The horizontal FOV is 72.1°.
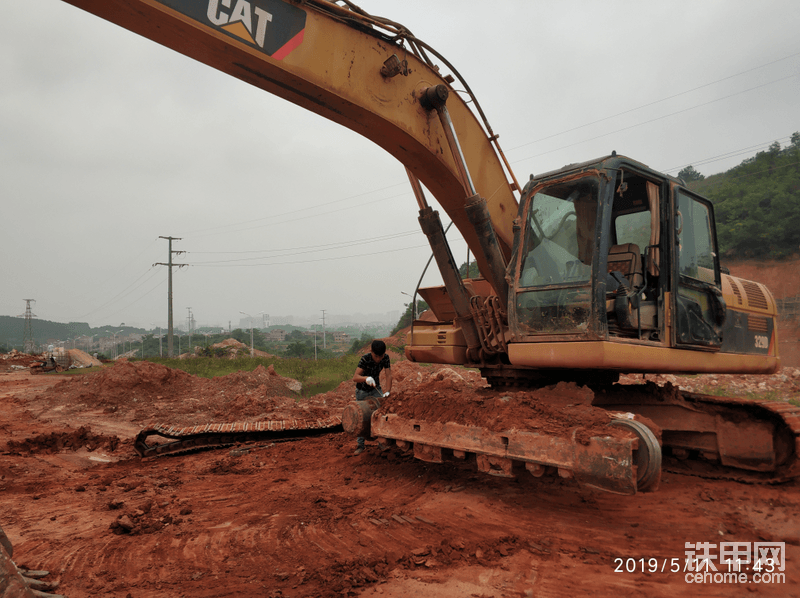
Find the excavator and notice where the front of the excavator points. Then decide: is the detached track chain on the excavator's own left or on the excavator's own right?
on the excavator's own right

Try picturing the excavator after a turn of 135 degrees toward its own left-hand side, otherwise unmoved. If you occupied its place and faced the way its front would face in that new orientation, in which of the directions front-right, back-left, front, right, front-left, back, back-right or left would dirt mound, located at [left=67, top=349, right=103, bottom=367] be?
back-left

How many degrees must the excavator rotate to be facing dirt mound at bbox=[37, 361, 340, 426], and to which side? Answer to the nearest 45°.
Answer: approximately 90° to its right

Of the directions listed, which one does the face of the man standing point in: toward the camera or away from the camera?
toward the camera

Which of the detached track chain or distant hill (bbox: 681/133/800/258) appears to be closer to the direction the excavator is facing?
the detached track chain

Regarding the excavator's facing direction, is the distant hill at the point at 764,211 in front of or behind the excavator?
behind

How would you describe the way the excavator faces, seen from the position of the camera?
facing the viewer and to the left of the viewer

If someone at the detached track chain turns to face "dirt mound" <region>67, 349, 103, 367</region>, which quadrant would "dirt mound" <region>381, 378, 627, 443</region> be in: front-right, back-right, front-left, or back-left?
back-right
